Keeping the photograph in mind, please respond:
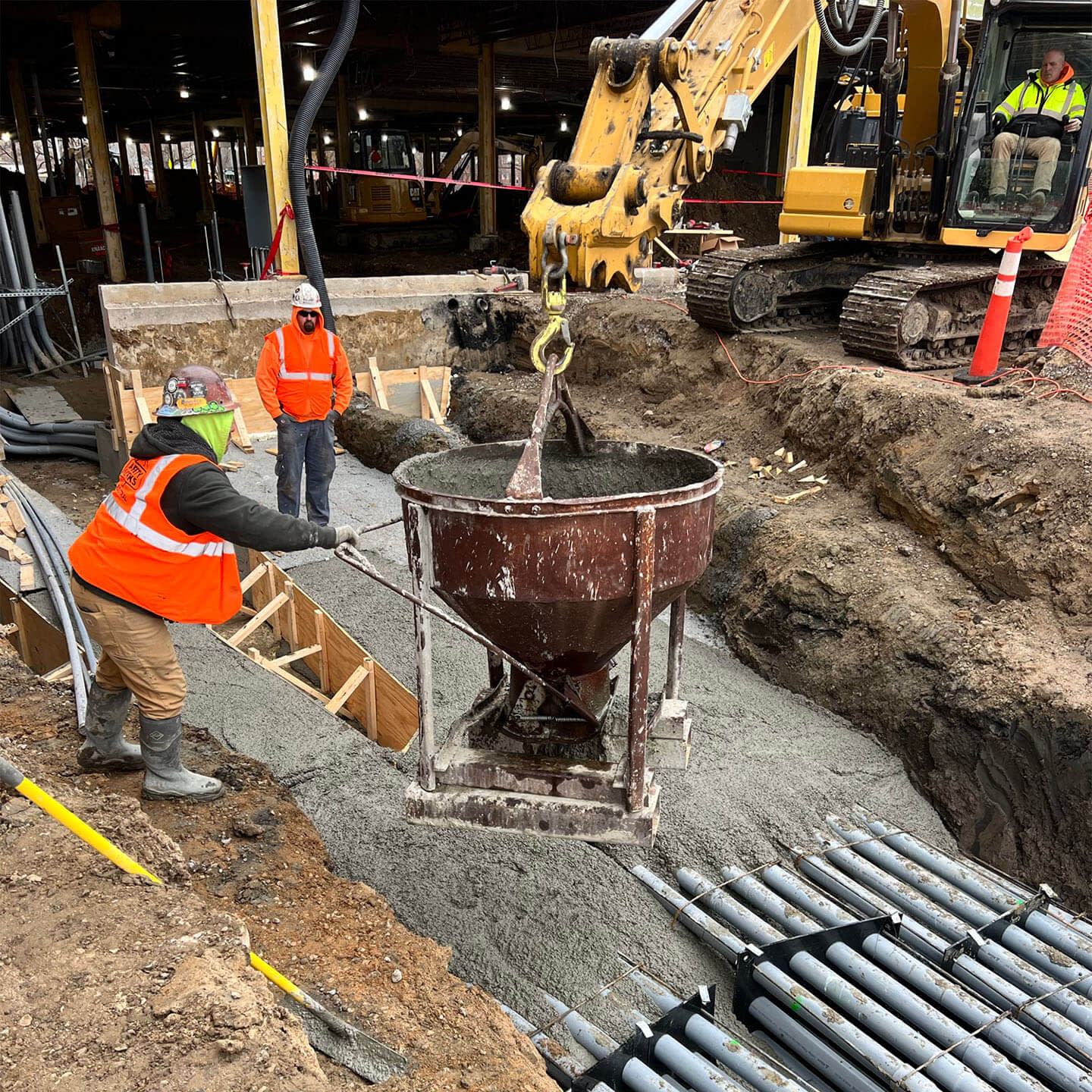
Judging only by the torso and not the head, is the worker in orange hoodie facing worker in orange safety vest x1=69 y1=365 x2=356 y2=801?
yes

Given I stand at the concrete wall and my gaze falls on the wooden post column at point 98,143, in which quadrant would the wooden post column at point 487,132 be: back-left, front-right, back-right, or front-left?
front-right

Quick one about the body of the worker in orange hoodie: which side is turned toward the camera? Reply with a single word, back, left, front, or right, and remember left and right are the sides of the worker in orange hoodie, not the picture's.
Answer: front

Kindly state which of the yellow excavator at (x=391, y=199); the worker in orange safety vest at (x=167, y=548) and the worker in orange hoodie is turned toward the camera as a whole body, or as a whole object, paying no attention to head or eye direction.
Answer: the worker in orange hoodie

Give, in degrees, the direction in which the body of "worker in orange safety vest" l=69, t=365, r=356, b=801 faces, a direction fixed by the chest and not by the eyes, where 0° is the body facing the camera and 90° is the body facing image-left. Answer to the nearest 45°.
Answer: approximately 270°

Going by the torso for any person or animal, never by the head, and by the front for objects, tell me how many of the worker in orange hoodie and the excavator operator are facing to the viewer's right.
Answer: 0

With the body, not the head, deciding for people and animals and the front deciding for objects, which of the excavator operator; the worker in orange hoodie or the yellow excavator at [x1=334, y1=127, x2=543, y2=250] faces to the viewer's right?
the yellow excavator

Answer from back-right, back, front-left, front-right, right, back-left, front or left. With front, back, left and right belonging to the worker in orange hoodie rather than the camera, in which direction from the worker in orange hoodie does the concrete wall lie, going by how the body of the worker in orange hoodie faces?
back

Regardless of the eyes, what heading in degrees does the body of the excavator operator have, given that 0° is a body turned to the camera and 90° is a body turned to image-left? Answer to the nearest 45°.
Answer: approximately 45°

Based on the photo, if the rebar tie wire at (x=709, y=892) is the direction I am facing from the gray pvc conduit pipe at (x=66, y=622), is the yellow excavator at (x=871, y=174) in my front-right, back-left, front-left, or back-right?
front-left

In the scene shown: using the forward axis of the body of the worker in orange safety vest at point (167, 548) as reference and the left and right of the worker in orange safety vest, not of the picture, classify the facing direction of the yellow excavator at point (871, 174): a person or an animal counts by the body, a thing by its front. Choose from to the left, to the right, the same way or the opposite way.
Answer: the opposite way

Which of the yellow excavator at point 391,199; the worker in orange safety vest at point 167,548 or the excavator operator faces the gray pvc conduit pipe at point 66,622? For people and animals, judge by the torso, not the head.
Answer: the excavator operator

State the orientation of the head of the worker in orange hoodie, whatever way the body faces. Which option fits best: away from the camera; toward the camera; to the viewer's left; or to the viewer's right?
toward the camera

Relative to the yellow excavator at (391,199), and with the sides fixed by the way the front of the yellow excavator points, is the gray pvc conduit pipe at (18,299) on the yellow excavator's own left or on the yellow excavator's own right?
on the yellow excavator's own right

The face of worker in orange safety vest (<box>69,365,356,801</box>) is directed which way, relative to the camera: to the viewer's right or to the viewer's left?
to the viewer's right

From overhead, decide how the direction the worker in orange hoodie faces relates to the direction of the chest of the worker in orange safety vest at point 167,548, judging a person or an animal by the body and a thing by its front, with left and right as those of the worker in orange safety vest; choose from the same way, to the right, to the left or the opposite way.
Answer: to the right

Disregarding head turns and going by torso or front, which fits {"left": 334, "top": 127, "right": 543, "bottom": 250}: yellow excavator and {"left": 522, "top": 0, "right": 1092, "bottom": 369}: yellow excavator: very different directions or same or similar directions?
very different directions

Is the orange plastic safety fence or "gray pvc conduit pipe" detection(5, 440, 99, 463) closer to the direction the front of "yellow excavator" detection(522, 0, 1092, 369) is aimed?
the gray pvc conduit pipe
